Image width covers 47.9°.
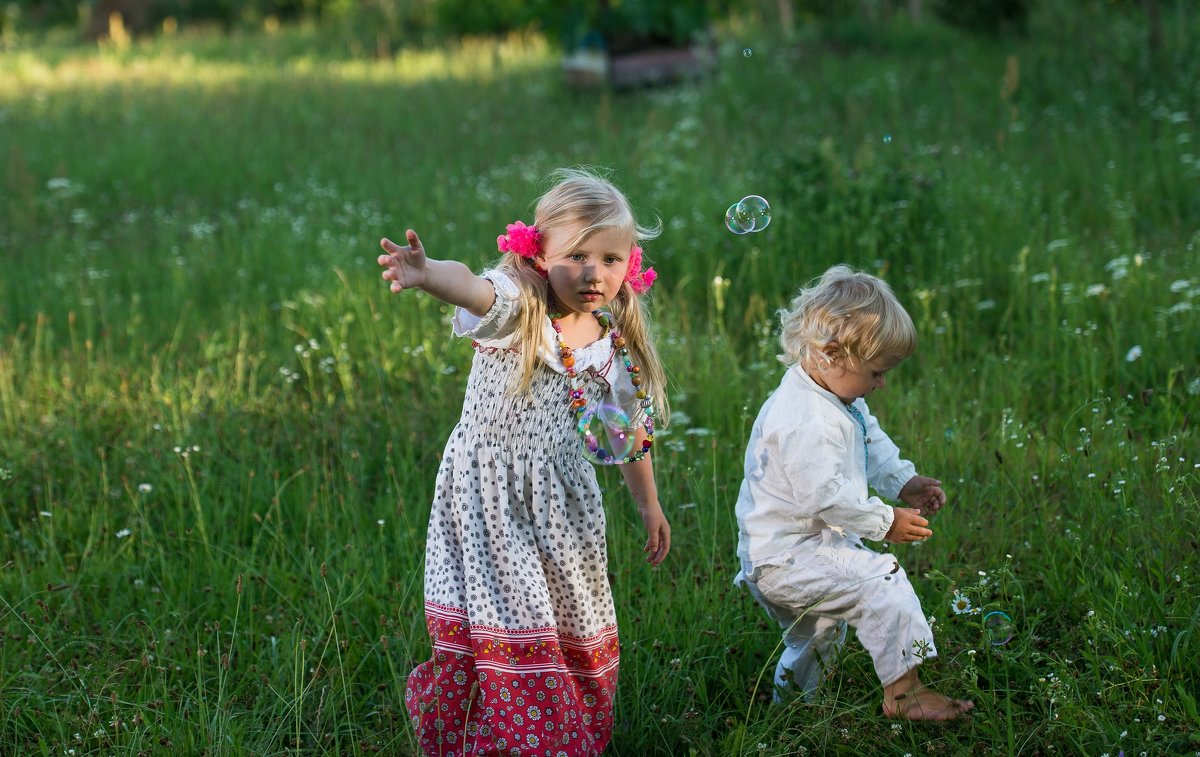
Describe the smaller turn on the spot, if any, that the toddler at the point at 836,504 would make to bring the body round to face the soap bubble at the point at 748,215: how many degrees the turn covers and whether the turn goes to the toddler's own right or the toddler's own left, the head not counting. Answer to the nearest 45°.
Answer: approximately 90° to the toddler's own left

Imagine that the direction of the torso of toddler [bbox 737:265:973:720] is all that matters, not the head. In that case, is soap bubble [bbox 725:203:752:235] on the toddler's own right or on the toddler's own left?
on the toddler's own left

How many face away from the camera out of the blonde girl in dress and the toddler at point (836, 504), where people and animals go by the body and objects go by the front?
0

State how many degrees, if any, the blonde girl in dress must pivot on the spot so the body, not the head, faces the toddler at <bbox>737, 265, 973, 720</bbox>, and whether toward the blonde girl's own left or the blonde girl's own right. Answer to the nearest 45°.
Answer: approximately 45° to the blonde girl's own left

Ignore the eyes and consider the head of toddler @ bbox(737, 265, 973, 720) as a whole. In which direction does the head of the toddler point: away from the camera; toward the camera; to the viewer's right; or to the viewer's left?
to the viewer's right

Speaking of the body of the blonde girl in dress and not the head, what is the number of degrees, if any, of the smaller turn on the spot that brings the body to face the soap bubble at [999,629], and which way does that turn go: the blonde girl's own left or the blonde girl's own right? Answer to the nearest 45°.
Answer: approximately 45° to the blonde girl's own left

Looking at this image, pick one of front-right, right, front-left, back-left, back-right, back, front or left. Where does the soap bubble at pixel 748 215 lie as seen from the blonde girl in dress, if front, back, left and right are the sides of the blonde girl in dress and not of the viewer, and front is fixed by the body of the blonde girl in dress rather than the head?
left

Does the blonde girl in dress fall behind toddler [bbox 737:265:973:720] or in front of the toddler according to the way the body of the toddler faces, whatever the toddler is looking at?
behind

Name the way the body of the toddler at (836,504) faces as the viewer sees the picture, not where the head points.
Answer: to the viewer's right
